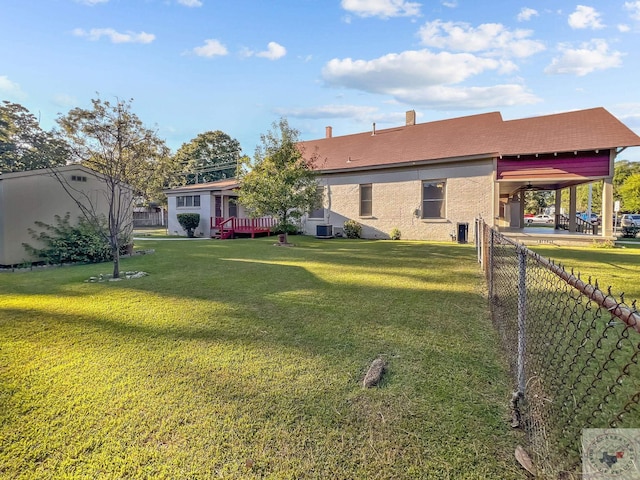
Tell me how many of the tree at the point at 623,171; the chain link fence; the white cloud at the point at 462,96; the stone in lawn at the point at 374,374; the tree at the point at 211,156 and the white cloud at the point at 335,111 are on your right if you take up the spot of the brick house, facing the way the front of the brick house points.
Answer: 2

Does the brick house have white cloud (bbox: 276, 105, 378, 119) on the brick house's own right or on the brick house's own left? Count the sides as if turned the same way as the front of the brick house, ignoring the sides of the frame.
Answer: on the brick house's own left

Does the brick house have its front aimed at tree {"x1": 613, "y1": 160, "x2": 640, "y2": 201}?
no

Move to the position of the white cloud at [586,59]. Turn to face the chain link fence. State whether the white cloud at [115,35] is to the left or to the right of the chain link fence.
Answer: right

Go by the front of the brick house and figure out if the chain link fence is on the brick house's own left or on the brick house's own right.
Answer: on the brick house's own right
